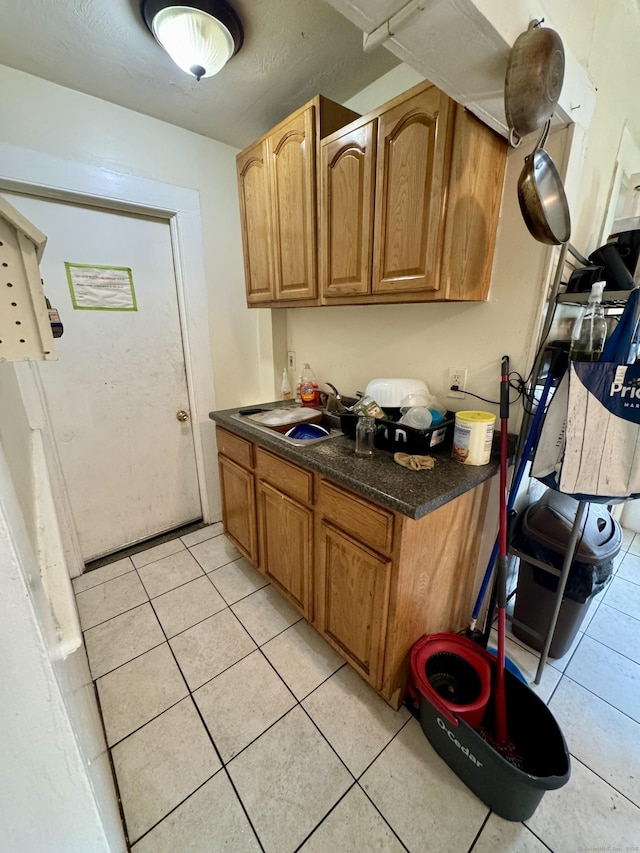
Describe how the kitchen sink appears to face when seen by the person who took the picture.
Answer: facing the viewer and to the left of the viewer

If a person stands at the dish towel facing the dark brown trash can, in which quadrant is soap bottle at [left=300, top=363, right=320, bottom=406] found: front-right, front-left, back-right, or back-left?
back-left

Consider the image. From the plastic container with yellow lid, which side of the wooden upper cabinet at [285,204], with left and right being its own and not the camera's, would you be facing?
left

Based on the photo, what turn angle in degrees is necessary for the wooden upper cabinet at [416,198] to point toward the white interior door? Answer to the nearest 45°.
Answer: approximately 45° to its right
